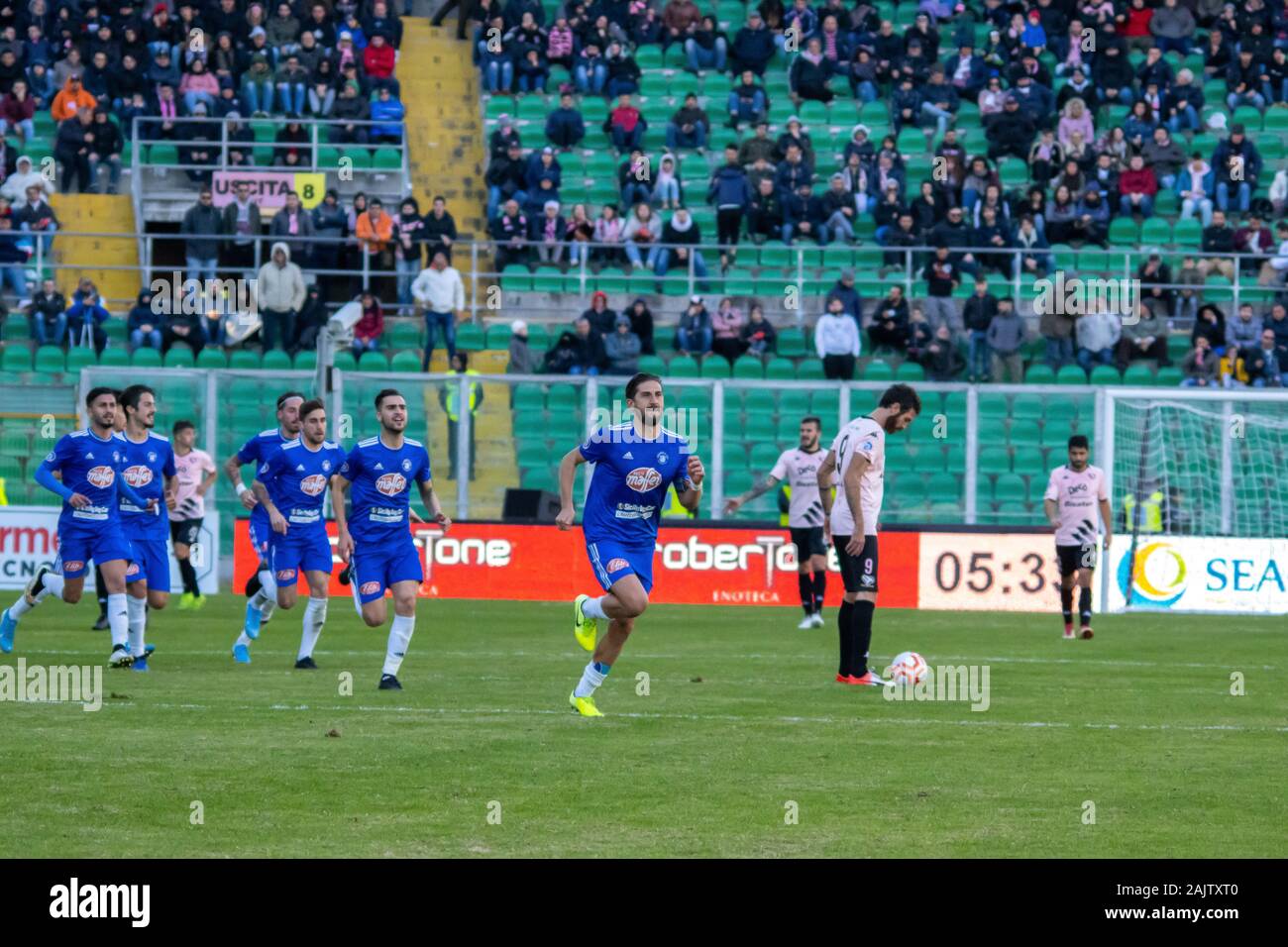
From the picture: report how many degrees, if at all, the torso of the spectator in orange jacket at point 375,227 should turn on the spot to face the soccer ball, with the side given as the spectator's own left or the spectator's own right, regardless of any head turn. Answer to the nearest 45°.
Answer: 0° — they already face it

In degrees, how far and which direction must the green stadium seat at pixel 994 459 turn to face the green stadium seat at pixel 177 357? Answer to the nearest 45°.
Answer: approximately 90° to its right

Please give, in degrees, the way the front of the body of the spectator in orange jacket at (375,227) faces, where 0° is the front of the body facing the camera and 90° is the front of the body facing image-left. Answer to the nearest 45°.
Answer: approximately 0°
